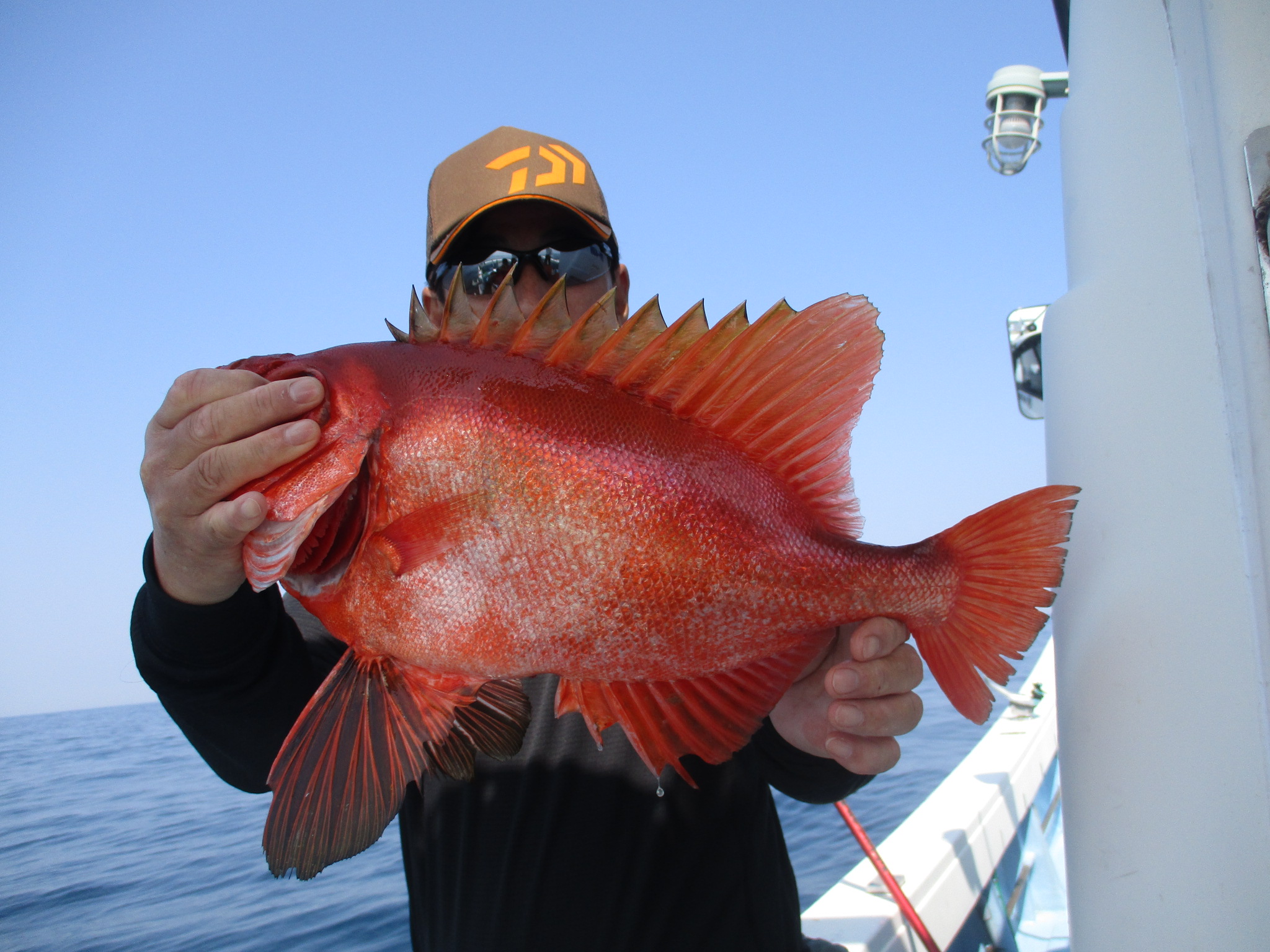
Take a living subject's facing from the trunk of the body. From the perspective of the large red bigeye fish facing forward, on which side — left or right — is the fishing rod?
on its right

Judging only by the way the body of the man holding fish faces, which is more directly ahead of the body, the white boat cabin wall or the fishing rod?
the white boat cabin wall

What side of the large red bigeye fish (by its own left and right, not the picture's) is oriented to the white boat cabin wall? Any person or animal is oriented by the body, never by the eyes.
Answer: back

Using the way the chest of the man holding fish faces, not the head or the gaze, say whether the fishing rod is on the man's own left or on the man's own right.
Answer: on the man's own left

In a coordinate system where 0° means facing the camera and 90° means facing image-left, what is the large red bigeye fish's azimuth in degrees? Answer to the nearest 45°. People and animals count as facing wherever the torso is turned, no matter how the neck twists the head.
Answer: approximately 90°
